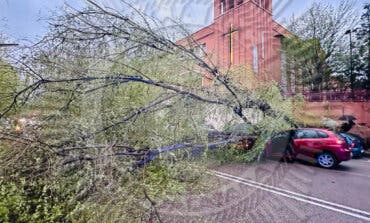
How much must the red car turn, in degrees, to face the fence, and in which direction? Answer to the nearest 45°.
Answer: approximately 45° to its right

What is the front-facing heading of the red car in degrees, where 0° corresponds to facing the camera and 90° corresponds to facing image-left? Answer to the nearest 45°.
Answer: approximately 135°

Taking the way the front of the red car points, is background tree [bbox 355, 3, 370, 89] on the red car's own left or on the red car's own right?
on the red car's own right
